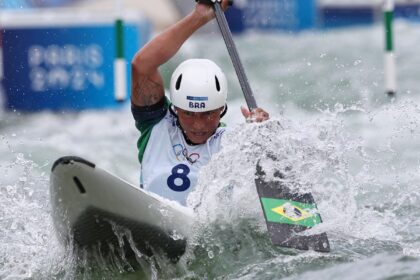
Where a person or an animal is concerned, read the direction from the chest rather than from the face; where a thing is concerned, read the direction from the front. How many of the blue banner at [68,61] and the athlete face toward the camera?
2

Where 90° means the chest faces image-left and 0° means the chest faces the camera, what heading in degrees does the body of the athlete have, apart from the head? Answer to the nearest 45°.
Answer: approximately 0°

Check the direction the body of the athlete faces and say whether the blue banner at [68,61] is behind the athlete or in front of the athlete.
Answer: behind

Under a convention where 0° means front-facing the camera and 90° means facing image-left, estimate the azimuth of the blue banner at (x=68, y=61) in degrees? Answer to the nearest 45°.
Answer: approximately 0°

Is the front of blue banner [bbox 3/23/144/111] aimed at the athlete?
yes

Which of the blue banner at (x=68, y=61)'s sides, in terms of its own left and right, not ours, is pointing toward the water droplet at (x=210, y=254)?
front
